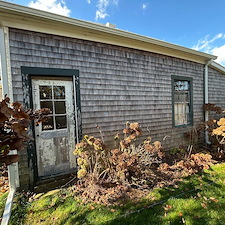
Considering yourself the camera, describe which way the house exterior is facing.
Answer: facing the viewer and to the right of the viewer
